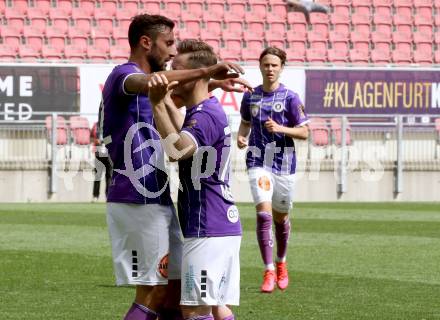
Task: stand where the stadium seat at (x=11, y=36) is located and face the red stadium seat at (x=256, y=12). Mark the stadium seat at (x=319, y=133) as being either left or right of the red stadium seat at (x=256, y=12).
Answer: right

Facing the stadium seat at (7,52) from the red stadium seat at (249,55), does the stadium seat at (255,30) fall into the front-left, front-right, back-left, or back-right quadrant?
back-right

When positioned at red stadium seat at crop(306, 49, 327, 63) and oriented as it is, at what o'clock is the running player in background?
The running player in background is roughly at 12 o'clock from the red stadium seat.

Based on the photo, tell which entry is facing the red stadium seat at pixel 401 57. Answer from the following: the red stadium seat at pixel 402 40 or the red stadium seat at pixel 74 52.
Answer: the red stadium seat at pixel 402 40

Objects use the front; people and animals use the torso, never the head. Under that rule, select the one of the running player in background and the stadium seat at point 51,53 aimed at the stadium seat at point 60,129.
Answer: the stadium seat at point 51,53

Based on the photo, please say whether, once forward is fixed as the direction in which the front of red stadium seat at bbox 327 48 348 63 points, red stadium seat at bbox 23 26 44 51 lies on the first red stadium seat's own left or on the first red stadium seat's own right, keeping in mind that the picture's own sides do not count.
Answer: on the first red stadium seat's own right

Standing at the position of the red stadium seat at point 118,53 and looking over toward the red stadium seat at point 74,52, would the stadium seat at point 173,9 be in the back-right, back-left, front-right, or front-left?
back-right

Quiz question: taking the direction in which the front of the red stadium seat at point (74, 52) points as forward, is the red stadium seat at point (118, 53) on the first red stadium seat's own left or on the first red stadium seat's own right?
on the first red stadium seat's own left

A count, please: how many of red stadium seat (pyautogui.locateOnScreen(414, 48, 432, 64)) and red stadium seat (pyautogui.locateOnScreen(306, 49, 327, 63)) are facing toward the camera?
2

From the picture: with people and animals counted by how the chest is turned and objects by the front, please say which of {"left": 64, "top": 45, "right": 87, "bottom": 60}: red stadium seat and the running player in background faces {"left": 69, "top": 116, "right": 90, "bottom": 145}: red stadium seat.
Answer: {"left": 64, "top": 45, "right": 87, "bottom": 60}: red stadium seat

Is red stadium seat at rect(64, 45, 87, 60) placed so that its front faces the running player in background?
yes
